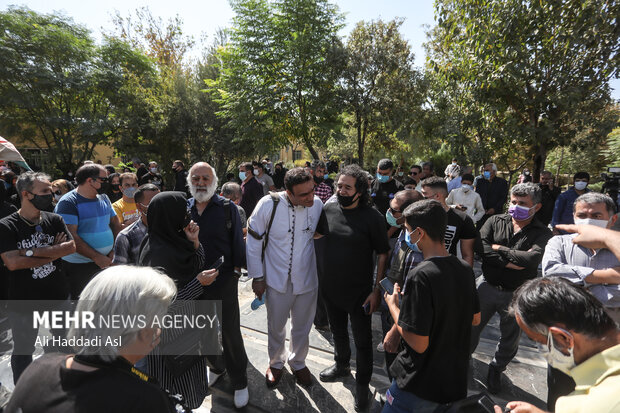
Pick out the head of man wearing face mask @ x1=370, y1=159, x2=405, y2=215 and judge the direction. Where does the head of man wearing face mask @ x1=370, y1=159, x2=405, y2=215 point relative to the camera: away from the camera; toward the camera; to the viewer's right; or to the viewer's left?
toward the camera

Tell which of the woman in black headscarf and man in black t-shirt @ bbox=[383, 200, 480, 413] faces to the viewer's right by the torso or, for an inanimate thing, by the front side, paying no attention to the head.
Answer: the woman in black headscarf

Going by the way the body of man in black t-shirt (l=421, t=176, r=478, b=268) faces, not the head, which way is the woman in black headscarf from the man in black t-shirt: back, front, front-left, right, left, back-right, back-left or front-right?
front

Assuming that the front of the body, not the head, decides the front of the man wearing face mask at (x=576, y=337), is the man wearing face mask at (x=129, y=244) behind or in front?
in front

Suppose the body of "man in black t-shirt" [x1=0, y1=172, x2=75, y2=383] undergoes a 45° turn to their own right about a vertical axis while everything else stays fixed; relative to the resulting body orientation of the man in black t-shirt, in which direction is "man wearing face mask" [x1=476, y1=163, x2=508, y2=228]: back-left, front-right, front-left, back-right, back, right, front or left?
left

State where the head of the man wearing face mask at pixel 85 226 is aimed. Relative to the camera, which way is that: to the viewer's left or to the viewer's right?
to the viewer's right

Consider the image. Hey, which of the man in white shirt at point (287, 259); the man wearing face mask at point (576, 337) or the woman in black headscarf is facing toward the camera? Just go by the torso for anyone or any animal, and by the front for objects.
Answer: the man in white shirt

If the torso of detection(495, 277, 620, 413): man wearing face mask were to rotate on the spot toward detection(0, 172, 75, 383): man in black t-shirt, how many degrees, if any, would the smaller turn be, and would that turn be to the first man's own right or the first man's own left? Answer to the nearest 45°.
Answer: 0° — they already face them

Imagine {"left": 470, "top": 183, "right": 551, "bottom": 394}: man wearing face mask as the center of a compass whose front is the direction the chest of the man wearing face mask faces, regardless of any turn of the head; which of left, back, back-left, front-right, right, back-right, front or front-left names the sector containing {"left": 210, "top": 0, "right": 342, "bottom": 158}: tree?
back-right

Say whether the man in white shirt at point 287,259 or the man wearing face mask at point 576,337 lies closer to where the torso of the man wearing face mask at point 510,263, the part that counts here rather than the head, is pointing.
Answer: the man wearing face mask

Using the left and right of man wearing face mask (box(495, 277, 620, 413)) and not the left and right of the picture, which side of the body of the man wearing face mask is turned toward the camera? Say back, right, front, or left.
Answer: left

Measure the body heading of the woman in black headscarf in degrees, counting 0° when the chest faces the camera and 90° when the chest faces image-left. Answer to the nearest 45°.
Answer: approximately 270°

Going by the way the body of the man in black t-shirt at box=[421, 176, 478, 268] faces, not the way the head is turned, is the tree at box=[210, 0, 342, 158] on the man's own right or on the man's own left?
on the man's own right

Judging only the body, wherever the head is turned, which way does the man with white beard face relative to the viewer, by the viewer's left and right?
facing the viewer and to the left of the viewer

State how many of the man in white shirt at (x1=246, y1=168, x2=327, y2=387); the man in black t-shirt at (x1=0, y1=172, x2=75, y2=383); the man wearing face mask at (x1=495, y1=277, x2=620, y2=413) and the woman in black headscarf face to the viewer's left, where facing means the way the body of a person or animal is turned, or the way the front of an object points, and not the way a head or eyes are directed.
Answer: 1

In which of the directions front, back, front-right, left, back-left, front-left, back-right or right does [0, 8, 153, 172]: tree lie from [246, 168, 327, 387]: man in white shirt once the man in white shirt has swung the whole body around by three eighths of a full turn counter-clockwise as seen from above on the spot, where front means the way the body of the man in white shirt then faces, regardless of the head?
left

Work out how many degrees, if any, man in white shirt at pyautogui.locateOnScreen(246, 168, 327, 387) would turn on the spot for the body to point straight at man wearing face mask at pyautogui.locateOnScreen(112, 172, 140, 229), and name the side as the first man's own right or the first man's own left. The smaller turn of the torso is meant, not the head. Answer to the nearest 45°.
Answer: approximately 135° to the first man's own right

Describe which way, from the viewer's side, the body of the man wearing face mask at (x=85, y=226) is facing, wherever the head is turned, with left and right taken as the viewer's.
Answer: facing the viewer and to the right of the viewer
